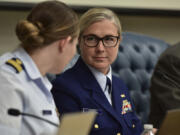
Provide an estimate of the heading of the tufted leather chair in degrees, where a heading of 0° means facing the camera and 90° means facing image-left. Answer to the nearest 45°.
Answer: approximately 0°
